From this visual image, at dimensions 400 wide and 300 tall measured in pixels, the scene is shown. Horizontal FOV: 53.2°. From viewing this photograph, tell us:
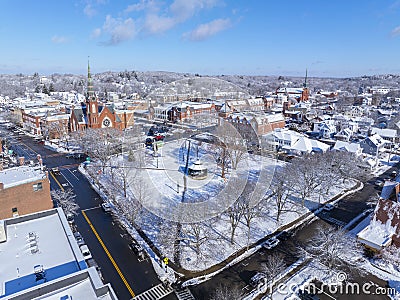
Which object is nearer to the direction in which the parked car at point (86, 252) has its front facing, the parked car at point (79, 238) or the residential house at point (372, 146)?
the residential house

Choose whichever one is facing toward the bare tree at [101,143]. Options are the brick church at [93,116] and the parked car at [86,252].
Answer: the brick church

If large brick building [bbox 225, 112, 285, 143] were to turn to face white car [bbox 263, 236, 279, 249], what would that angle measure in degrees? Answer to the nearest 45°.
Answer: approximately 45° to its left

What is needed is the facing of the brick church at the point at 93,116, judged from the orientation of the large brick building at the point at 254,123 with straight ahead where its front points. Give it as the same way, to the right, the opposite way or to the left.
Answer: to the left

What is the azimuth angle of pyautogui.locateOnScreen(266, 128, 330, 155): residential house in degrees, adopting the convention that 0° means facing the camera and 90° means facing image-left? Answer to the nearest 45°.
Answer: approximately 45°

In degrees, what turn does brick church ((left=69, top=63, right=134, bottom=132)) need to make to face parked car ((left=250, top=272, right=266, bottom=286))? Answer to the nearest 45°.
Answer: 0° — it already faces it

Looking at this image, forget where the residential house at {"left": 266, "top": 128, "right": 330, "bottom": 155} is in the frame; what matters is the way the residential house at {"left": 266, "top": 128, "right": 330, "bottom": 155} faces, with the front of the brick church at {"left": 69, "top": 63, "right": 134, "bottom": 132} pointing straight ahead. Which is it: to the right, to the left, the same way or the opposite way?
to the right

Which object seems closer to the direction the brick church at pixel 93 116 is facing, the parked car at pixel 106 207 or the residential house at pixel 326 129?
the parked car

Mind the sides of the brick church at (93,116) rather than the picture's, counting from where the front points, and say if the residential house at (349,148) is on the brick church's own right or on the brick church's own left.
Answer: on the brick church's own left

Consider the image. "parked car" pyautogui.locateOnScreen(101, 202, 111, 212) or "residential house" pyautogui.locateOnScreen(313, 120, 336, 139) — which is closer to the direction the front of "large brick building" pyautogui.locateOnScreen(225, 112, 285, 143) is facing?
the parked car
